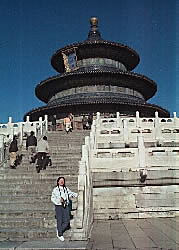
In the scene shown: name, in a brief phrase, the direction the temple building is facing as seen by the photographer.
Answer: facing the viewer and to the left of the viewer

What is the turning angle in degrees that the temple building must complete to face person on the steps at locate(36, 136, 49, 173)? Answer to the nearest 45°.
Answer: approximately 45° to its left

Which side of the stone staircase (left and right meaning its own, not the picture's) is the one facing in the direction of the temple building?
back

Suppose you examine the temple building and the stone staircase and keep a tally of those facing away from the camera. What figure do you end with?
0

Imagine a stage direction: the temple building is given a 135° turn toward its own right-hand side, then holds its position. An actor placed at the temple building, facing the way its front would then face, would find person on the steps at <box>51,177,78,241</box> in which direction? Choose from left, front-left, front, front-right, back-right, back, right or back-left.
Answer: back

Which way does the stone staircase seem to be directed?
toward the camera
